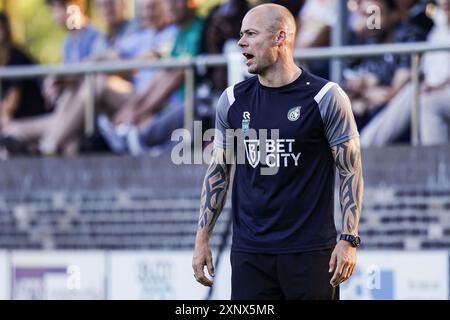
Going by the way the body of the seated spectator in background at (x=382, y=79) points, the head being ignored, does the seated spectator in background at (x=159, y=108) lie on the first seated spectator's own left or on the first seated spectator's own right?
on the first seated spectator's own right

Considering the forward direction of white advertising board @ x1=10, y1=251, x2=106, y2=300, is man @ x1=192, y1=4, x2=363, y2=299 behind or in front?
in front

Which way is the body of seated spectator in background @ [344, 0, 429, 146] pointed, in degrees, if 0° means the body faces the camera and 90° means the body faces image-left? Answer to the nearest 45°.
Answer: approximately 45°

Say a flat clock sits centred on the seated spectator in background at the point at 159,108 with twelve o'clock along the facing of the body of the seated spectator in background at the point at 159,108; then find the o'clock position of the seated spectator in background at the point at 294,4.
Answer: the seated spectator in background at the point at 294,4 is roughly at 8 o'clock from the seated spectator in background at the point at 159,108.

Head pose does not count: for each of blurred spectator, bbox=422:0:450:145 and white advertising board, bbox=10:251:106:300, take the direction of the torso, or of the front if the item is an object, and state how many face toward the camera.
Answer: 2

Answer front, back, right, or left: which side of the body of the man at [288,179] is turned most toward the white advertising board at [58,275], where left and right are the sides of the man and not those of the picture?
back

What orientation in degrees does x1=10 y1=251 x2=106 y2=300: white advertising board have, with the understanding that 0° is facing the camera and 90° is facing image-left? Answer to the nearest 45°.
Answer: approximately 0°

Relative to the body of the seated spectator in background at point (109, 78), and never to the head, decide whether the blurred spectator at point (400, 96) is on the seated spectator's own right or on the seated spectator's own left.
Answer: on the seated spectator's own left
